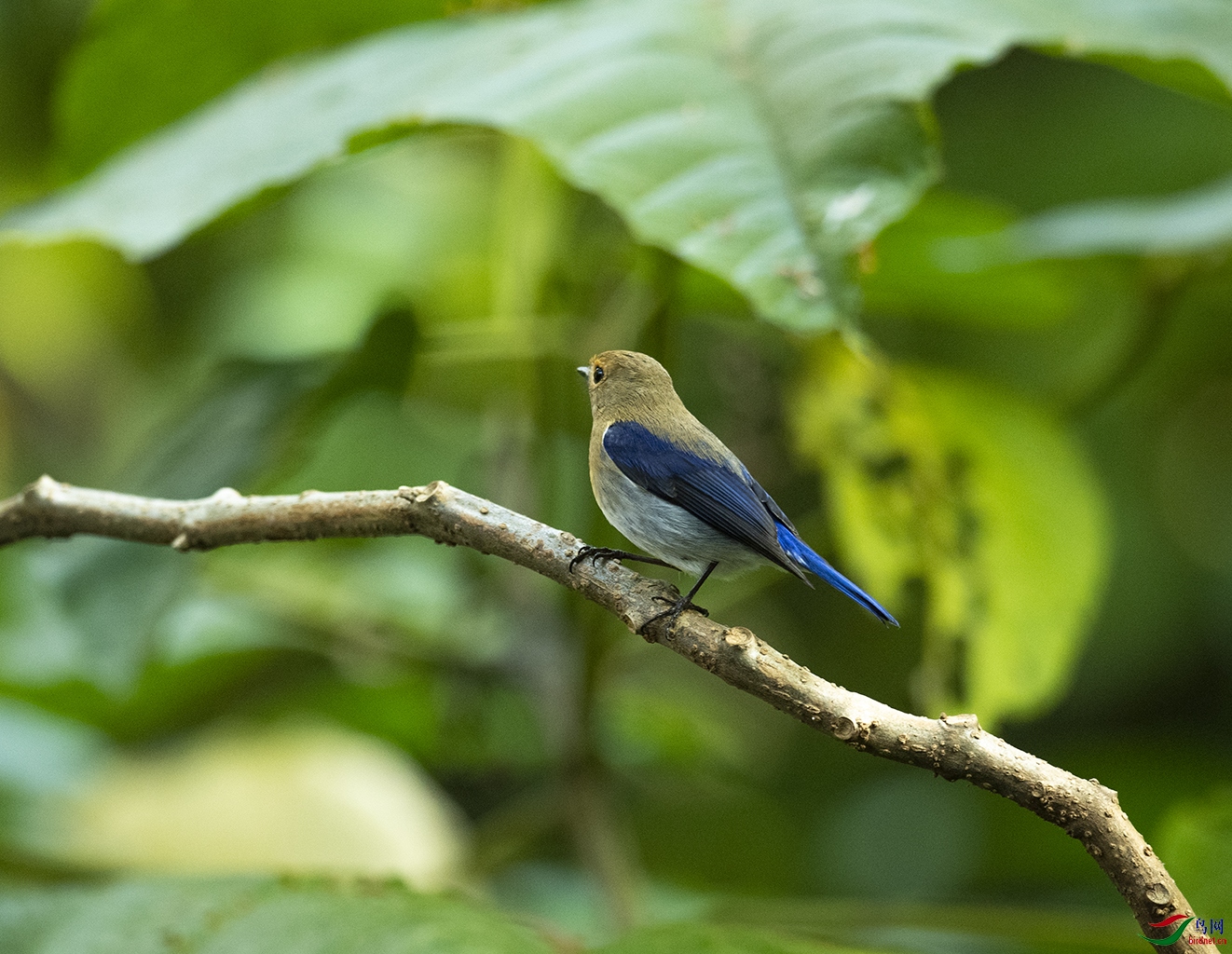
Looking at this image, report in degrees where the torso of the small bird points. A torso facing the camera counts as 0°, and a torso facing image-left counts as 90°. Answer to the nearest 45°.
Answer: approximately 90°

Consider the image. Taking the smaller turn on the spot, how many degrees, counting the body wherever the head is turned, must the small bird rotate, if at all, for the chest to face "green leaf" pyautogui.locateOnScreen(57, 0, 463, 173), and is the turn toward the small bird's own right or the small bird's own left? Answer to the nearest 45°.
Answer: approximately 45° to the small bird's own right

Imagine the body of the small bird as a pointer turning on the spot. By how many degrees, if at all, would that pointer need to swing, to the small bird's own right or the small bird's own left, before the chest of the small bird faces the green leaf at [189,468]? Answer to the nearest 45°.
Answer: approximately 45° to the small bird's own right

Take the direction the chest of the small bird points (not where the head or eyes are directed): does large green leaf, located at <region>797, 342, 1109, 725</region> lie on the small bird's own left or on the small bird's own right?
on the small bird's own right
